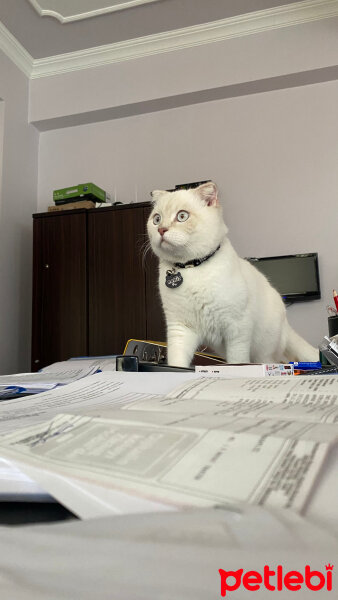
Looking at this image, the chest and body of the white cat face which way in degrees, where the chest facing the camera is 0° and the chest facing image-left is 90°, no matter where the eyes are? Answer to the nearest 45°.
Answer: approximately 45°

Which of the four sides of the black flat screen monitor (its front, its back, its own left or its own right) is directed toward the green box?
right

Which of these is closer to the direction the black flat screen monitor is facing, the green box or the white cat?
the white cat

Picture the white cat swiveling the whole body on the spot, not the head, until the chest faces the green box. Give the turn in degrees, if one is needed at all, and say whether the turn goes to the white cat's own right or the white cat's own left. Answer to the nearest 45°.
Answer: approximately 90° to the white cat's own right
